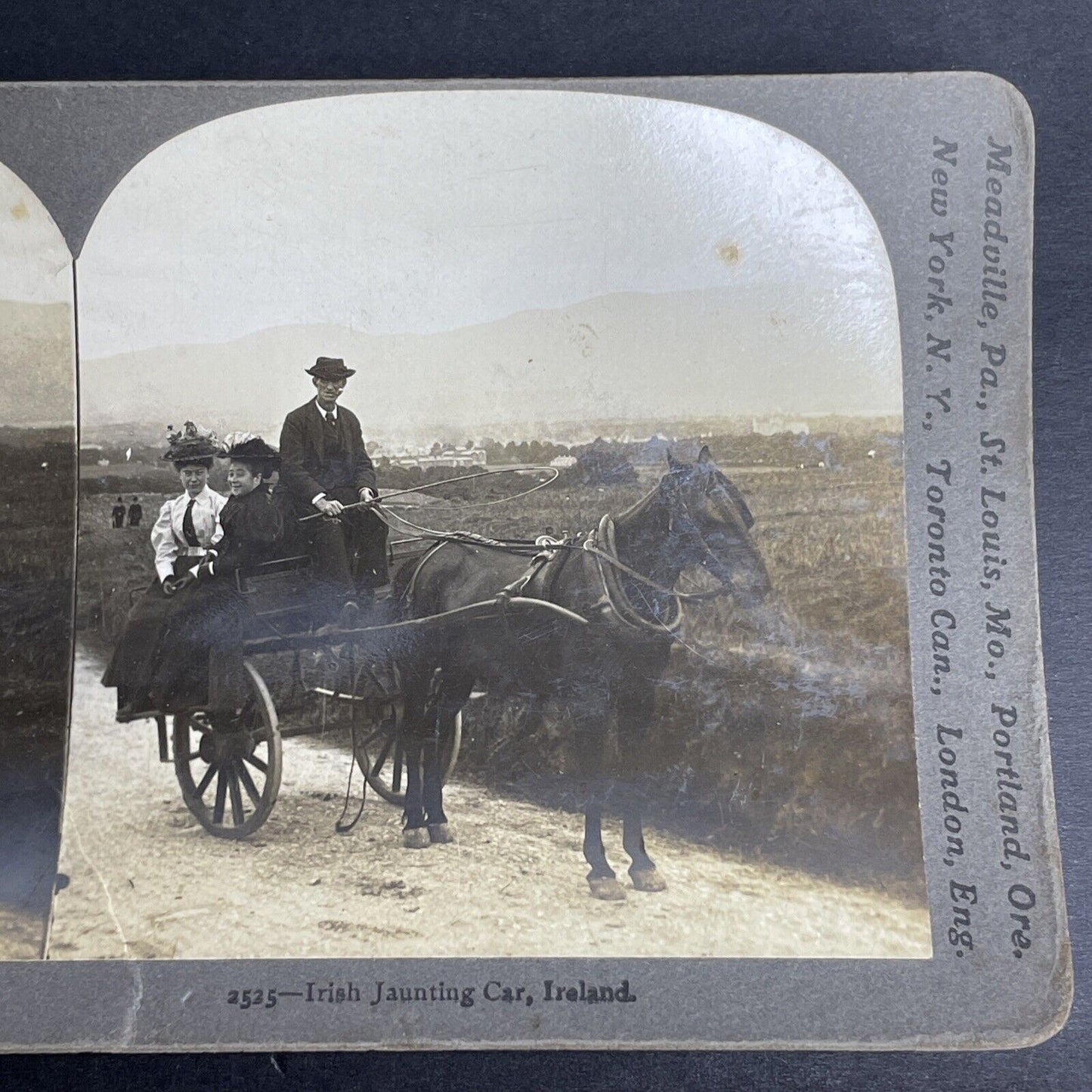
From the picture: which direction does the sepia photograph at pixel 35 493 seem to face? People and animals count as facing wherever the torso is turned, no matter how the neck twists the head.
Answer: toward the camera
